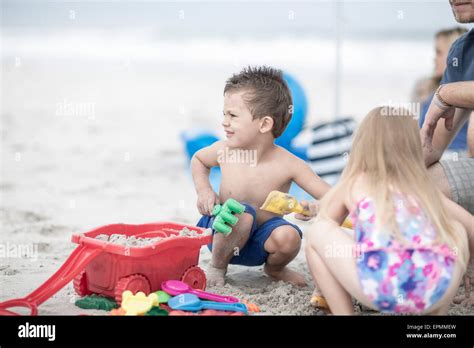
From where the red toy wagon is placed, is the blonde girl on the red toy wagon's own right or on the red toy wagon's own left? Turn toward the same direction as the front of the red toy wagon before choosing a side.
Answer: on the red toy wagon's own left

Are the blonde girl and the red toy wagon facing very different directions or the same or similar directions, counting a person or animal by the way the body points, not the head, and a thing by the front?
very different directions

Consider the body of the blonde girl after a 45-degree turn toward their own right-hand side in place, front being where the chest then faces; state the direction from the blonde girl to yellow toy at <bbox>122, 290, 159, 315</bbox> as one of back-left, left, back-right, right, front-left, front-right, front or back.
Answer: back-left

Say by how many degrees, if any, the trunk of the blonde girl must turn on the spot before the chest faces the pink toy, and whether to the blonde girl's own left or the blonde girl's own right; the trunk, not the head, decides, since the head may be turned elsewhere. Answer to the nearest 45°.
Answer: approximately 90° to the blonde girl's own left

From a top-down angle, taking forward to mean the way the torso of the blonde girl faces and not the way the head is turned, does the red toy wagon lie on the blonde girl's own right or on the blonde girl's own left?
on the blonde girl's own left

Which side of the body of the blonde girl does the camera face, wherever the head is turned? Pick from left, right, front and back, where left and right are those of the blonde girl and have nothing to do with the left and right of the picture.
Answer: back

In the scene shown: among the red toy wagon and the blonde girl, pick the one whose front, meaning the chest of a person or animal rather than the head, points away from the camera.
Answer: the blonde girl

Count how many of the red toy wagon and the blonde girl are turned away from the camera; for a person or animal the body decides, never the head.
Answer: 1
